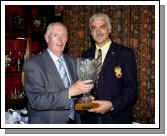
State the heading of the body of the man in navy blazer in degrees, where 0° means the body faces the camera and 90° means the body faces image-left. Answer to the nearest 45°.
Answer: approximately 45°
